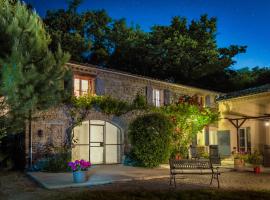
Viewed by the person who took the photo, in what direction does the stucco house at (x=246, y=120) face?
facing the viewer and to the left of the viewer

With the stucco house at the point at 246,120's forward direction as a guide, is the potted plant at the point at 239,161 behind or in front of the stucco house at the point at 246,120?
in front

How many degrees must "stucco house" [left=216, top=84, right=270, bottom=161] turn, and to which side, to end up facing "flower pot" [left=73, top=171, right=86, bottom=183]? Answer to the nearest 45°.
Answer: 0° — it already faces it

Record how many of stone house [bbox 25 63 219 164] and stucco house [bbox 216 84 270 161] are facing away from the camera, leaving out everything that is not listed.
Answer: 0

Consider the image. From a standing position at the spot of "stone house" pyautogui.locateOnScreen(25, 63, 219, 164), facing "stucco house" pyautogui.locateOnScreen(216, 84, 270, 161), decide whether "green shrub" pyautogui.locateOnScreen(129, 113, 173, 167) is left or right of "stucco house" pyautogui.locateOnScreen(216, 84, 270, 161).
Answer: right

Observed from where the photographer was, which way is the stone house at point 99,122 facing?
facing the viewer and to the right of the viewer

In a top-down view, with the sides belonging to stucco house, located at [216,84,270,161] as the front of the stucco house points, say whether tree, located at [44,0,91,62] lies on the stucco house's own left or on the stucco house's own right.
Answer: on the stucco house's own right

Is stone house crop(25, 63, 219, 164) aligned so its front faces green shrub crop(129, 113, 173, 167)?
yes

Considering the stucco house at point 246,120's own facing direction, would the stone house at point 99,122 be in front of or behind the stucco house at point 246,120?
in front

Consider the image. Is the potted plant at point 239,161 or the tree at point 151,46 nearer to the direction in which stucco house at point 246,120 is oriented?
the potted plant

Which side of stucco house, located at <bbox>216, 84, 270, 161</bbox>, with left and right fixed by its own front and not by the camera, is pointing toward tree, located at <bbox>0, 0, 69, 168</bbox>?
front

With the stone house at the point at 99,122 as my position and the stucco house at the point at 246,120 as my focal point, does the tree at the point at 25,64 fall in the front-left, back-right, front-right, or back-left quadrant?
back-right

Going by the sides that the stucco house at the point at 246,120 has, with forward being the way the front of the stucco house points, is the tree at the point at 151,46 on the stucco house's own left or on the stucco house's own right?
on the stucco house's own right

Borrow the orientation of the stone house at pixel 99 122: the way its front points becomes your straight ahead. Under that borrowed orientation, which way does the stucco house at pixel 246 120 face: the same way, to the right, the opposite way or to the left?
to the right

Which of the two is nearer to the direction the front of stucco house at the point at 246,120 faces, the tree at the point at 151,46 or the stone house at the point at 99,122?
the stone house
